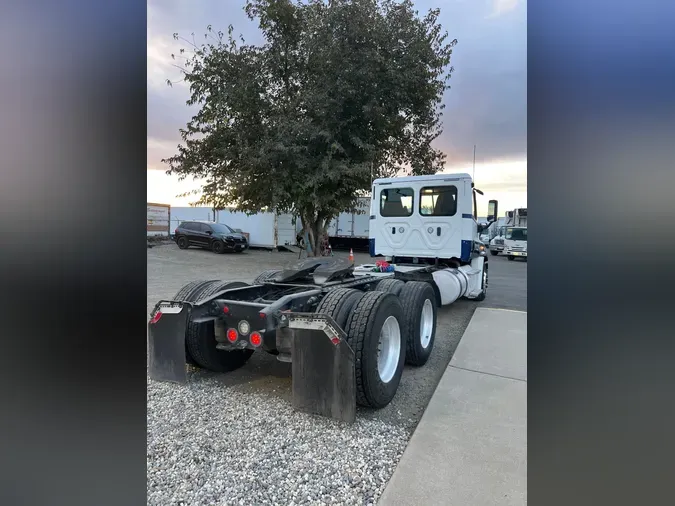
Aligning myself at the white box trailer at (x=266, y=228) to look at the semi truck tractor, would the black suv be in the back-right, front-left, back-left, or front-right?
front-right

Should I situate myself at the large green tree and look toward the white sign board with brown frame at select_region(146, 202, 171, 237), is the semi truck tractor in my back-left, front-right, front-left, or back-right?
back-left

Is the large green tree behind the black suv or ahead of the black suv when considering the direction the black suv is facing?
ahead

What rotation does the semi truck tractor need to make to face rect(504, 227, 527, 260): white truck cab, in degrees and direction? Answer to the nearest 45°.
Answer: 0° — it already faces it

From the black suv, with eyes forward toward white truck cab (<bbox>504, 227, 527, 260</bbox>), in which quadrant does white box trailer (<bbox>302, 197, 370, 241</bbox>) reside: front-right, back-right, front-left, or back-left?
front-left

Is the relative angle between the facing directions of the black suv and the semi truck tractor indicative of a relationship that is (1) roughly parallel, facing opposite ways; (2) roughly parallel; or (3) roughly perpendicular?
roughly perpendicular

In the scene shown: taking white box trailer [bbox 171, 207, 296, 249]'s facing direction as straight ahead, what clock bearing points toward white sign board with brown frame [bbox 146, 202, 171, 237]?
white sign board with brown frame [bbox 146, 202, 171, 237] is roughly at 11 o'clock from white box trailer [bbox 171, 207, 296, 249].

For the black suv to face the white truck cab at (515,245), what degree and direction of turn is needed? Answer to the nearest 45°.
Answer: approximately 45° to its left

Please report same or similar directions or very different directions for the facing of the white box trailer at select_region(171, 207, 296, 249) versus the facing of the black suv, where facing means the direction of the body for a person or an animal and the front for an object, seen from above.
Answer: very different directions

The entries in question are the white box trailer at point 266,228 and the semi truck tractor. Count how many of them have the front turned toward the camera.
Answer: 0

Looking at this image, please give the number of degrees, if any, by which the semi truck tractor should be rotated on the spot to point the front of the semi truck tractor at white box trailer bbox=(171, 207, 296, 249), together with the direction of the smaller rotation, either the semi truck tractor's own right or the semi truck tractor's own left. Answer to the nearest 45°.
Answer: approximately 45° to the semi truck tractor's own left

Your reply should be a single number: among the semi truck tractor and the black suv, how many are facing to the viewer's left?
0

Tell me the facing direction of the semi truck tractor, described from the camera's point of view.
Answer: facing away from the viewer and to the right of the viewer

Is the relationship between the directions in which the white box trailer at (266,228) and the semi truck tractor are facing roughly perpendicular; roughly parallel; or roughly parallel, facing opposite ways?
roughly perpendicular

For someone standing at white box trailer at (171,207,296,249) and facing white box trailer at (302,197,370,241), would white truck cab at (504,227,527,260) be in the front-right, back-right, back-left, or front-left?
front-right

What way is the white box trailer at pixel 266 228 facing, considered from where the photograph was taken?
facing away from the viewer and to the left of the viewer

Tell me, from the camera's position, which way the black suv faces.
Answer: facing the viewer and to the right of the viewer
